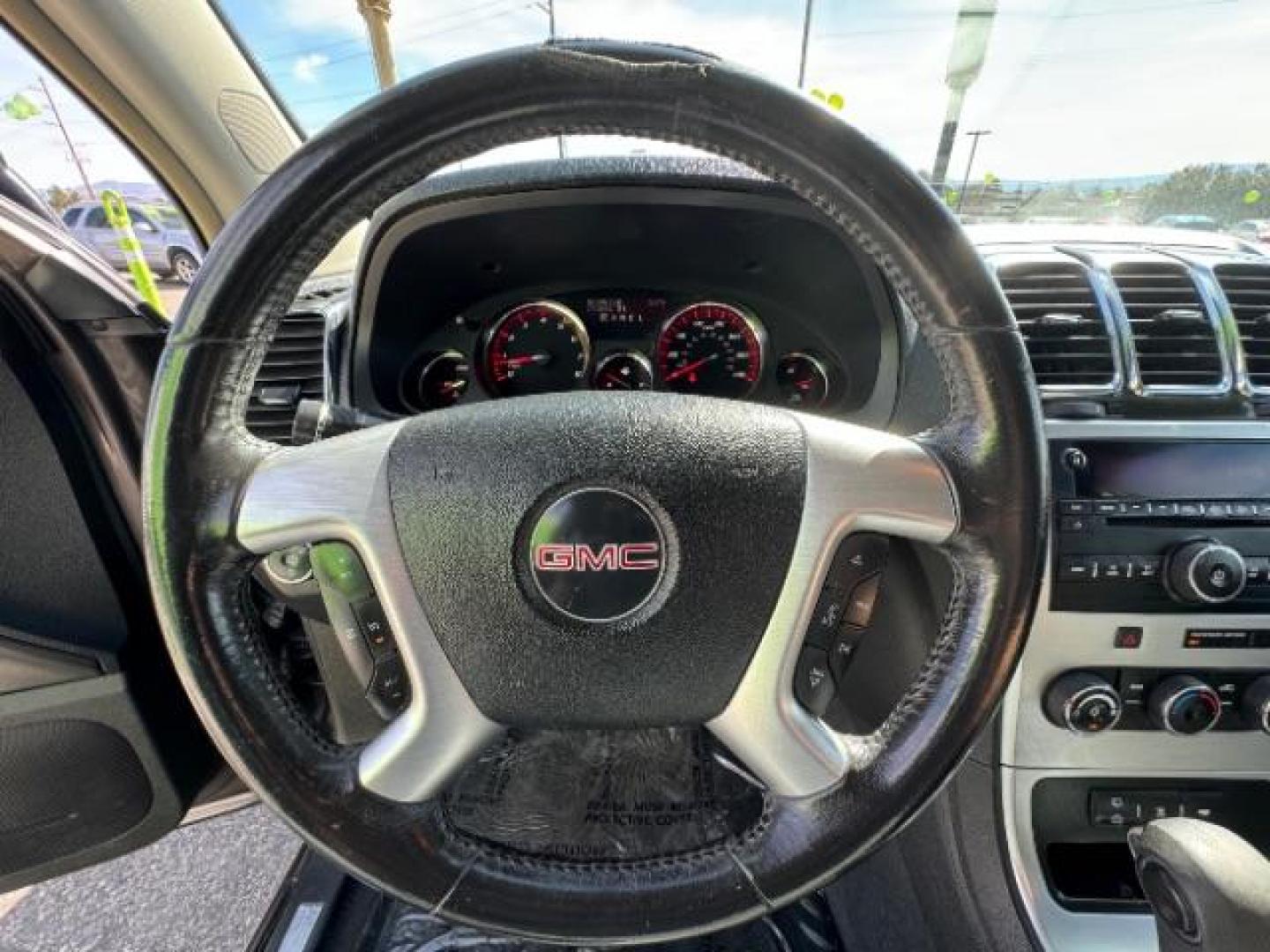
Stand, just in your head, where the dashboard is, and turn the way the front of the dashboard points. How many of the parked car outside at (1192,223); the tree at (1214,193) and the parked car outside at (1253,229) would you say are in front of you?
0

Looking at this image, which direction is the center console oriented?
toward the camera

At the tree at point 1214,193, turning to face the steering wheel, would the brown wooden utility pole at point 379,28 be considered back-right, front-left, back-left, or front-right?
front-right

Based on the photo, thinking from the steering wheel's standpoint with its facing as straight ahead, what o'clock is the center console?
The center console is roughly at 8 o'clock from the steering wheel.

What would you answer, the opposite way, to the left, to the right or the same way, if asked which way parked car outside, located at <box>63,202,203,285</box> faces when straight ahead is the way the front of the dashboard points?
to the left

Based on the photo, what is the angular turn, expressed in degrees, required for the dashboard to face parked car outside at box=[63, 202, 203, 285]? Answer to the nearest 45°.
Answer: approximately 135° to its right

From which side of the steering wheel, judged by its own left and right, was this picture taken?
front

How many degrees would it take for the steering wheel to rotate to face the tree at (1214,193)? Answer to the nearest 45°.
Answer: approximately 135° to its left

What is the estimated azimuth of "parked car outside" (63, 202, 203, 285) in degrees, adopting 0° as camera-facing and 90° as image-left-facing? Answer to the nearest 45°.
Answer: approximately 315°

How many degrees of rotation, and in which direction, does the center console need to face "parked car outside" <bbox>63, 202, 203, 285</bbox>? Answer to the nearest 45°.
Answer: approximately 90° to its right

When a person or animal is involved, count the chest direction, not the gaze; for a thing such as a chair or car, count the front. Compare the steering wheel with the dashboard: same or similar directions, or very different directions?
same or similar directions

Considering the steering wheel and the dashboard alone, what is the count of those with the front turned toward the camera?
2
